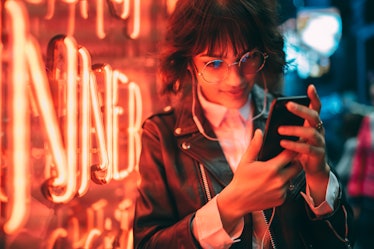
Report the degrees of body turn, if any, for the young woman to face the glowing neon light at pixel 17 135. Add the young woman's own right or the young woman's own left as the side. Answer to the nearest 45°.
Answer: approximately 90° to the young woman's own right

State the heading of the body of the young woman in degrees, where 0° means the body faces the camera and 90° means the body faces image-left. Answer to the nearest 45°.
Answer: approximately 315°
